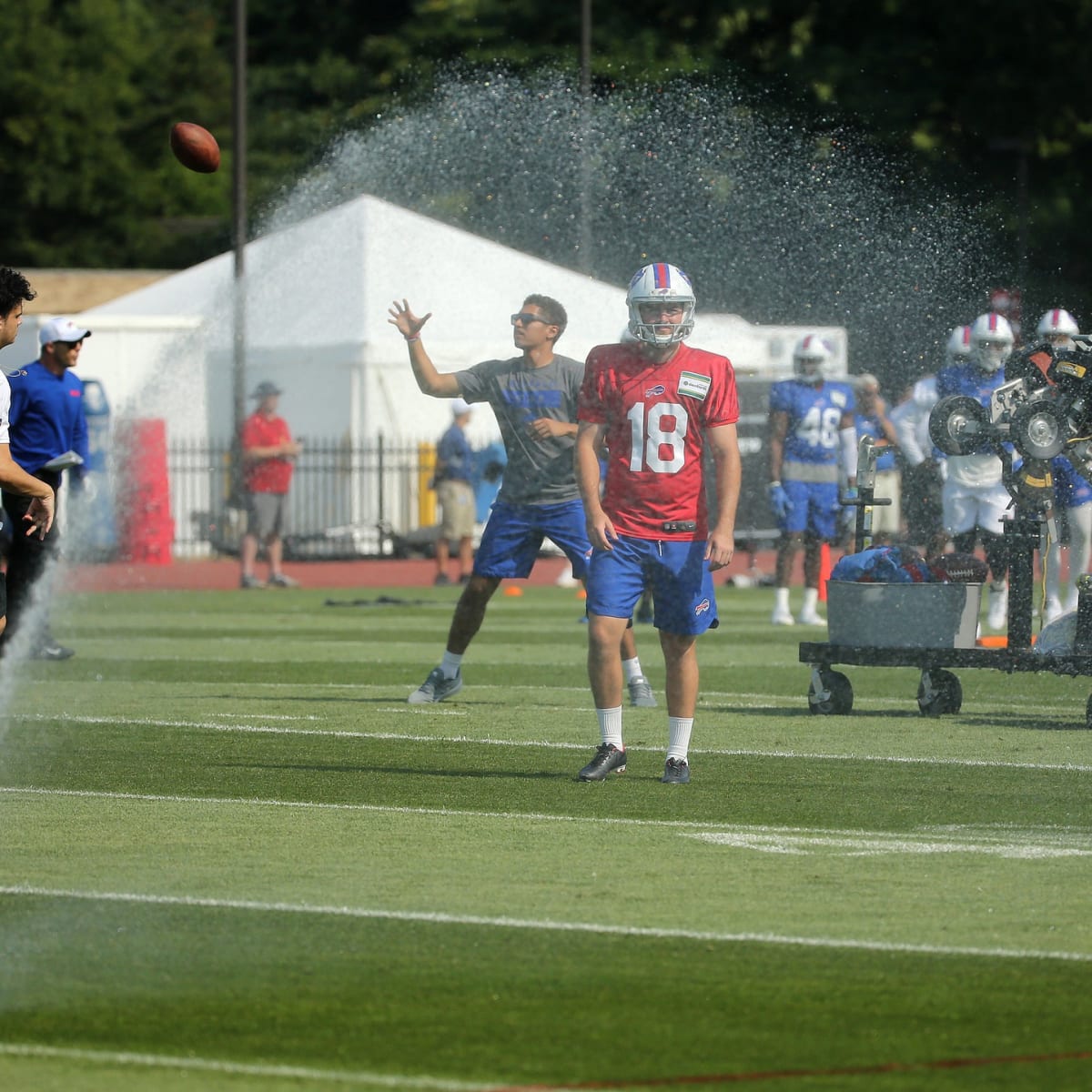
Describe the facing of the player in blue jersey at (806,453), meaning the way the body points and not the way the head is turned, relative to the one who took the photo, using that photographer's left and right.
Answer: facing the viewer

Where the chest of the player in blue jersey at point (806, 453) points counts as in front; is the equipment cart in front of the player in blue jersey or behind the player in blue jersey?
in front

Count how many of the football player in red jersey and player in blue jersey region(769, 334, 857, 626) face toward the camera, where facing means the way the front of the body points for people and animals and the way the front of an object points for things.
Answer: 2

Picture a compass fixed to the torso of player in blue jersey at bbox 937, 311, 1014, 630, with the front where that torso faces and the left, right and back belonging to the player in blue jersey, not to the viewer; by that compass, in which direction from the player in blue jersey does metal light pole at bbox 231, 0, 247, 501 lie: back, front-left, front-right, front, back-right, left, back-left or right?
back-right

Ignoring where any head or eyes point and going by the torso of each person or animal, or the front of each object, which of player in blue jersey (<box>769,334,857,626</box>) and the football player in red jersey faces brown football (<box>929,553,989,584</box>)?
the player in blue jersey

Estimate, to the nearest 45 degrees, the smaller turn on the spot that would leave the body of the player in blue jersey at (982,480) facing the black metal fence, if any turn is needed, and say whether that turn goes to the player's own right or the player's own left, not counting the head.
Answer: approximately 135° to the player's own right

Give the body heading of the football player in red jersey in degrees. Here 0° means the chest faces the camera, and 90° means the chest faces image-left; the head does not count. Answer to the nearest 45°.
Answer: approximately 0°
